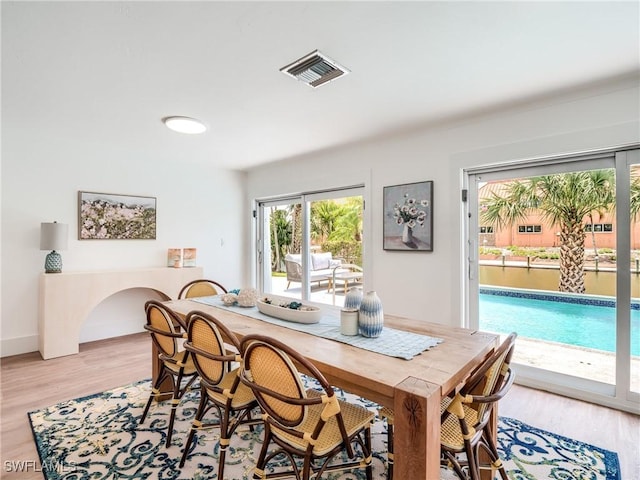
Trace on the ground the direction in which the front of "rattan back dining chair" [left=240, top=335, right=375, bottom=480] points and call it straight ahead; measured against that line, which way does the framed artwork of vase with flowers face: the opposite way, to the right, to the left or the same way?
the opposite way

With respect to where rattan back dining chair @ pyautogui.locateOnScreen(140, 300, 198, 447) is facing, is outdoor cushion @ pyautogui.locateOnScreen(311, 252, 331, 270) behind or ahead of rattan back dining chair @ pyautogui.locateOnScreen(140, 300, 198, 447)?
ahead

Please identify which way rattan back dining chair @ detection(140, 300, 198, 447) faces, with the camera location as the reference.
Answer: facing away from the viewer and to the right of the viewer

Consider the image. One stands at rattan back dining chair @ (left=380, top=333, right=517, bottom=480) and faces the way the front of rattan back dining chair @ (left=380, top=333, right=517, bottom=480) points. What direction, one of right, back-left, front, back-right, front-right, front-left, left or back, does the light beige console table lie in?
front-right

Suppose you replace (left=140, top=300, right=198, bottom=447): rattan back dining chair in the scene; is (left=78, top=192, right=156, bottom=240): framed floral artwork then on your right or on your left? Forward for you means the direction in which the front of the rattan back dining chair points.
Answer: on your left

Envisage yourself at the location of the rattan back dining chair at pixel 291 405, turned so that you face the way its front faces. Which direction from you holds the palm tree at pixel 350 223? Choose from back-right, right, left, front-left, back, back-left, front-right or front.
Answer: front-left

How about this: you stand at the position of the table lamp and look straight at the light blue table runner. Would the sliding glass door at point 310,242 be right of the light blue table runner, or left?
left

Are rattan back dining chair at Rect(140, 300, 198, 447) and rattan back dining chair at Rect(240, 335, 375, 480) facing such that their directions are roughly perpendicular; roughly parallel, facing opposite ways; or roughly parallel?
roughly parallel

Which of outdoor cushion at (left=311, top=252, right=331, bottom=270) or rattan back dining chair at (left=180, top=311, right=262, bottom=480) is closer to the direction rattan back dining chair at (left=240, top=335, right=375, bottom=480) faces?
the outdoor cushion

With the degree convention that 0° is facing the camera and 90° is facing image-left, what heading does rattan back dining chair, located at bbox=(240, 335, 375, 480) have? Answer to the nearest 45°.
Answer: approximately 225°

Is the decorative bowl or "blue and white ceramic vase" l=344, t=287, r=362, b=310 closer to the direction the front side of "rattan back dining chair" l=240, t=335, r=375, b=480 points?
the blue and white ceramic vase

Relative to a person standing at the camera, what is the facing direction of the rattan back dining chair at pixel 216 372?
facing away from the viewer and to the right of the viewer

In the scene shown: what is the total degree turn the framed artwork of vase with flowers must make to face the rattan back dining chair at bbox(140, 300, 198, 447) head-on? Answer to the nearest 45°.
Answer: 0° — it already faces it

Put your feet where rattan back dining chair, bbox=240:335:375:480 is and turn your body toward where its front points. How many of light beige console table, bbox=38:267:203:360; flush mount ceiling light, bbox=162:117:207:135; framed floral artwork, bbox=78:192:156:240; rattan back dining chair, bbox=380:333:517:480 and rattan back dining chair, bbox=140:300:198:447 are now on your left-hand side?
4

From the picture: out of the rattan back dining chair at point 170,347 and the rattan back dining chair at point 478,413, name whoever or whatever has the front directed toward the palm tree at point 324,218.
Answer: the rattan back dining chair at point 170,347

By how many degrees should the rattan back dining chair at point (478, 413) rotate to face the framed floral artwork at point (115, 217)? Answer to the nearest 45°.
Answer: approximately 45° to its right
